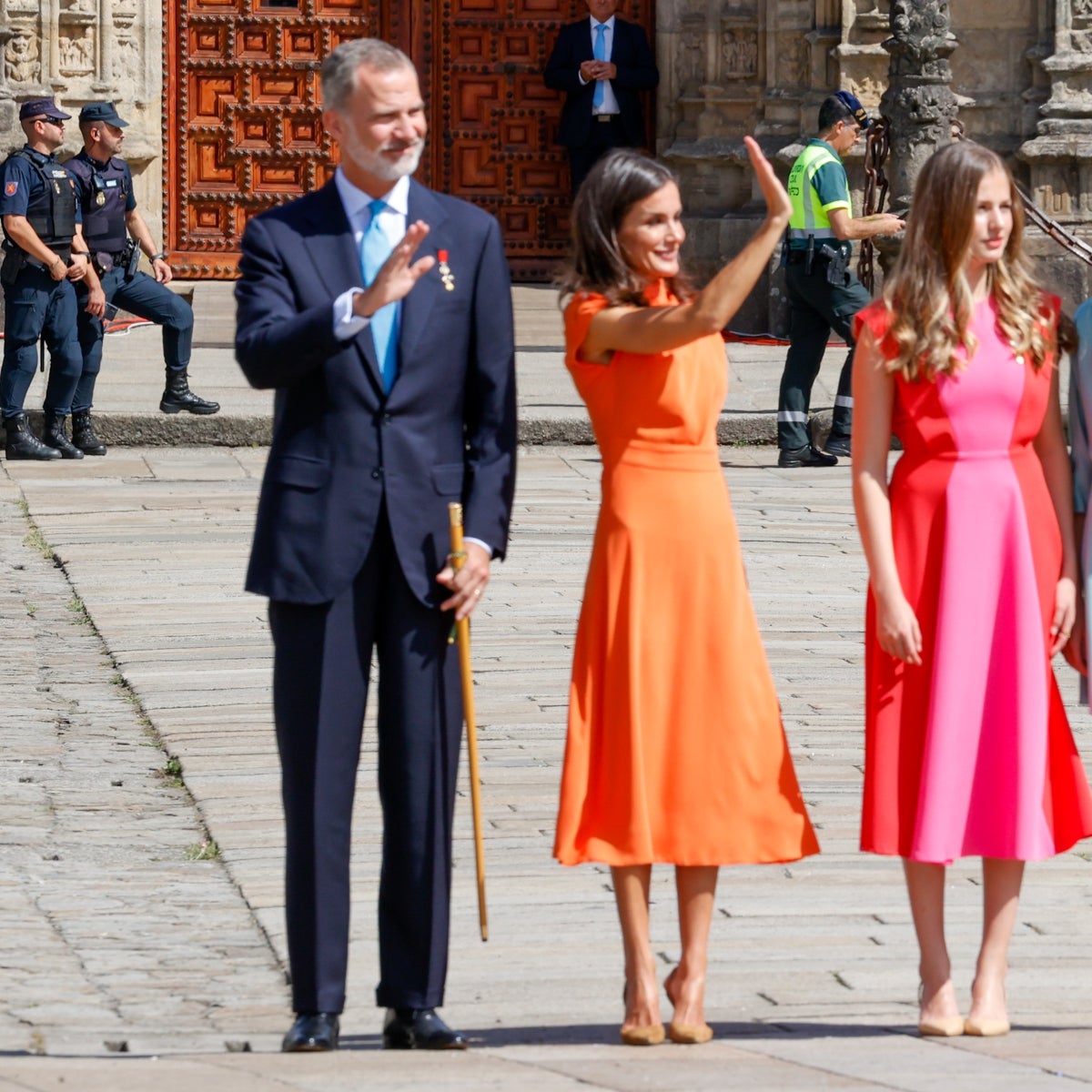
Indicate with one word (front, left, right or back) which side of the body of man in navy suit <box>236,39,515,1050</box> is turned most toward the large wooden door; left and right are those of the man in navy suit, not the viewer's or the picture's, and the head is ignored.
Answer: back

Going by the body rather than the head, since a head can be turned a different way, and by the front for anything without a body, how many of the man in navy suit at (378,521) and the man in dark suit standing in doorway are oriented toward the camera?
2

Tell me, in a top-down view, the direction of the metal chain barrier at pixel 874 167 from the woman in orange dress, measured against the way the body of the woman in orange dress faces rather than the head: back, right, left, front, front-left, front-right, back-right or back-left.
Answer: back-left

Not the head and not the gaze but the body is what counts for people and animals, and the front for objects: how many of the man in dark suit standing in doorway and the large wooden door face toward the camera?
2

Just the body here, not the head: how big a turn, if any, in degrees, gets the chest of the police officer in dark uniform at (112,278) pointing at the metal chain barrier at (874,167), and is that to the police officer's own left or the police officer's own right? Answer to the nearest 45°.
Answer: approximately 45° to the police officer's own left

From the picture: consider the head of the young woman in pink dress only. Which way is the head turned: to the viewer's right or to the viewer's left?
to the viewer's right

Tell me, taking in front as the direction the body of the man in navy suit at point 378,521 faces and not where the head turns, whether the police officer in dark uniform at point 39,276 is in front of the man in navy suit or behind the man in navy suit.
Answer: behind

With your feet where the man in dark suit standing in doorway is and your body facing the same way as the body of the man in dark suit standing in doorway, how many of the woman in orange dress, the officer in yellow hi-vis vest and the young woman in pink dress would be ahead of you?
3

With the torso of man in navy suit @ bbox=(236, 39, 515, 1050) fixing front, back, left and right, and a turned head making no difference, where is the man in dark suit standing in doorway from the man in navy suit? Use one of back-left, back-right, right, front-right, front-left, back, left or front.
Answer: back

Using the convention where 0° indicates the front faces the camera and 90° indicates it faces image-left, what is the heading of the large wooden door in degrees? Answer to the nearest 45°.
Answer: approximately 0°
